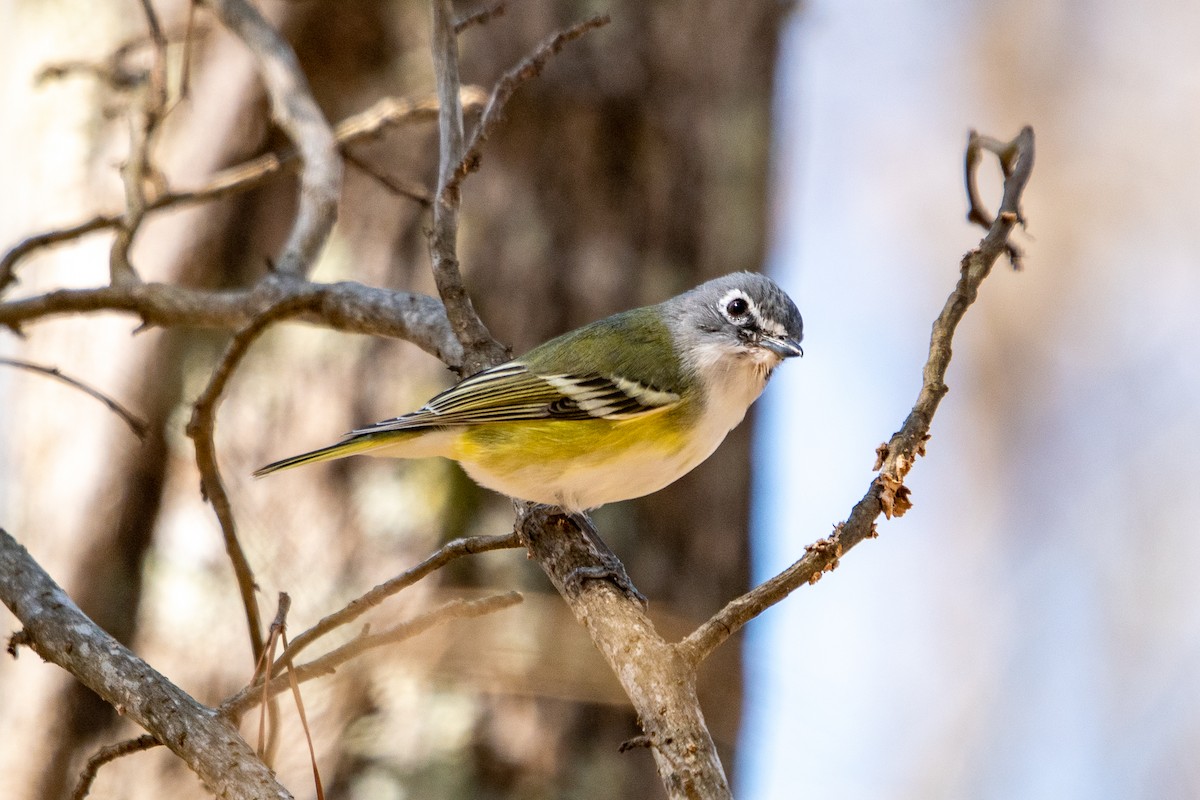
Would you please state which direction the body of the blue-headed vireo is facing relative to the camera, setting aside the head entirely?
to the viewer's right

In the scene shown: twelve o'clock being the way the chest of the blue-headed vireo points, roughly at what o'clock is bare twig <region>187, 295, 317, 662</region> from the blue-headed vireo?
The bare twig is roughly at 5 o'clock from the blue-headed vireo.

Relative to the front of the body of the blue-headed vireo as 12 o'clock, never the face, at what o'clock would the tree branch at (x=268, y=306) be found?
The tree branch is roughly at 5 o'clock from the blue-headed vireo.

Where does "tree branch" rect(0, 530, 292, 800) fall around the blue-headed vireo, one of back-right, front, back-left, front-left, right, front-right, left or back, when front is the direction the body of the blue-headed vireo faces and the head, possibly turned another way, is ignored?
back-right
